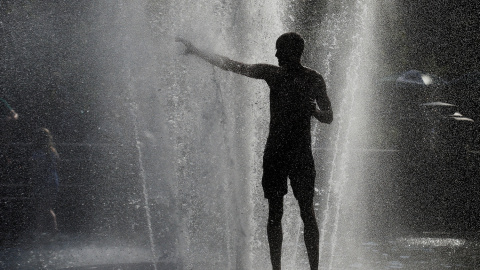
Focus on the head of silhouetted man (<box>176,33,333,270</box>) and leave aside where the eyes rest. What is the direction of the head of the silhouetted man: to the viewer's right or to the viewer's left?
to the viewer's left
